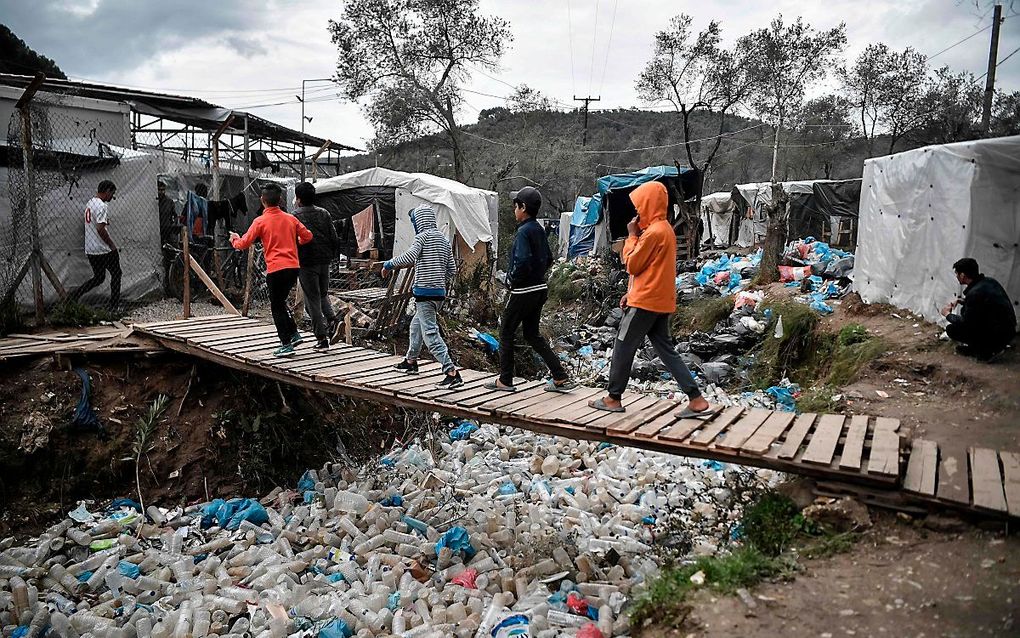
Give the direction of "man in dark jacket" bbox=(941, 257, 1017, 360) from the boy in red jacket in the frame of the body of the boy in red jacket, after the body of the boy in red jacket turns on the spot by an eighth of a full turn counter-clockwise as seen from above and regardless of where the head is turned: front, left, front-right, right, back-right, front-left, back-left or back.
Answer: back

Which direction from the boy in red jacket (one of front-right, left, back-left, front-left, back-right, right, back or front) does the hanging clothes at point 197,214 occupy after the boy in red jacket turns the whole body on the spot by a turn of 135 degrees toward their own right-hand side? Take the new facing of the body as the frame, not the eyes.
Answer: left

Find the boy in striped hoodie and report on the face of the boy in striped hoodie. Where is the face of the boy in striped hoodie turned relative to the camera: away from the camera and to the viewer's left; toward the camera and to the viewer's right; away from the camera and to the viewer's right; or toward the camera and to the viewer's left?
away from the camera and to the viewer's left

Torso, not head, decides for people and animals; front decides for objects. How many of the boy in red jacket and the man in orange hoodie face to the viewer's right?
0

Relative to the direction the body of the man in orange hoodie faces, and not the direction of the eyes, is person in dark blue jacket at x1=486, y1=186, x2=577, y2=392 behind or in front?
in front

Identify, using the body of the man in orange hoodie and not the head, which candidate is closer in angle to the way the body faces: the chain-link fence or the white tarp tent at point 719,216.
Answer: the chain-link fence

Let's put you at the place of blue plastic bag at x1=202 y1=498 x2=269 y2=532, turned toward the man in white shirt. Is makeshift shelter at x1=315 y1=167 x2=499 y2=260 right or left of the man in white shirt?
right

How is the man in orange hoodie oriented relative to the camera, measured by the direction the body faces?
to the viewer's left

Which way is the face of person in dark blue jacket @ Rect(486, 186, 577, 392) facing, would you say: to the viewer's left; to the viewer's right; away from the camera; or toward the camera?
to the viewer's left

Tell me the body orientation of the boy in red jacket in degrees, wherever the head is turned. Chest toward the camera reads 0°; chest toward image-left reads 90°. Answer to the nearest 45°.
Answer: approximately 135°

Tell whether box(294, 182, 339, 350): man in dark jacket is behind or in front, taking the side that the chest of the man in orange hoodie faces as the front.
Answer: in front
